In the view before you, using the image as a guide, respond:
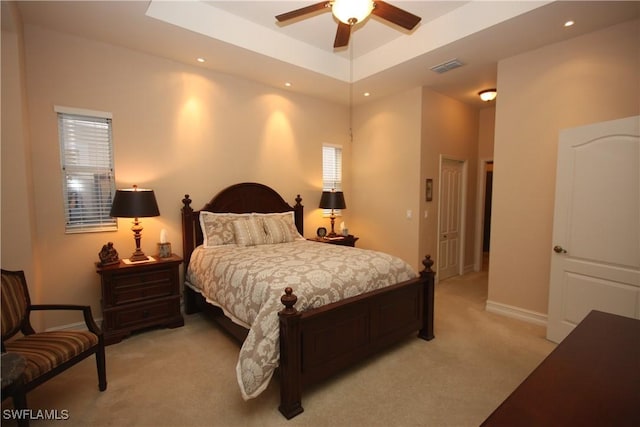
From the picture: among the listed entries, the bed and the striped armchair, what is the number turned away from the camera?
0

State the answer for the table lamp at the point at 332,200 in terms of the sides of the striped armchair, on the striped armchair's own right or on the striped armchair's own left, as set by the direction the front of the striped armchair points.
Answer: on the striped armchair's own left

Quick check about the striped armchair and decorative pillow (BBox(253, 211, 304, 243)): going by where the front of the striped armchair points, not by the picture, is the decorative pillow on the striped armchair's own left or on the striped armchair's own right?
on the striped armchair's own left

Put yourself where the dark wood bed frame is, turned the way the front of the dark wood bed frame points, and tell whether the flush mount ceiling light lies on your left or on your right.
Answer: on your left

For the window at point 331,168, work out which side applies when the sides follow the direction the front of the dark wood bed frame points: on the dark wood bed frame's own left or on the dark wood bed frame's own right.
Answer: on the dark wood bed frame's own left

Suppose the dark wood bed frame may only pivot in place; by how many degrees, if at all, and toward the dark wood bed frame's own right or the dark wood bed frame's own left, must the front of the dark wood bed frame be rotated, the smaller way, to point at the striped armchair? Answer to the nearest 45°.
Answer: approximately 135° to the dark wood bed frame's own right

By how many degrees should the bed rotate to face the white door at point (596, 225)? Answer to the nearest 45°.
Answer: approximately 45° to its left

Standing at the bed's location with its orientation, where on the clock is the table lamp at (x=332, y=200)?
The table lamp is roughly at 8 o'clock from the bed.

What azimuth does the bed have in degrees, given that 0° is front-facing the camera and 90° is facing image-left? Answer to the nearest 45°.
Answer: approximately 315°

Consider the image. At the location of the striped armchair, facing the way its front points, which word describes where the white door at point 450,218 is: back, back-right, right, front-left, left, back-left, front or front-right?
front-left

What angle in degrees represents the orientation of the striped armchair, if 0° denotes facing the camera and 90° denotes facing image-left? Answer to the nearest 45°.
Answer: approximately 315°

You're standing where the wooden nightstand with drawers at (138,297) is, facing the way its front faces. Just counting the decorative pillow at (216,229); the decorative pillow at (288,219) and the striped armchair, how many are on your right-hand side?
1

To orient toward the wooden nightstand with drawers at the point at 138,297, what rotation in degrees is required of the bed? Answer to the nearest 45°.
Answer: approximately 135° to its right

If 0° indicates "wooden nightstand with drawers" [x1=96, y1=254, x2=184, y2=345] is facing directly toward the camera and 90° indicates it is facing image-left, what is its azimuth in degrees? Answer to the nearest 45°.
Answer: approximately 315°
